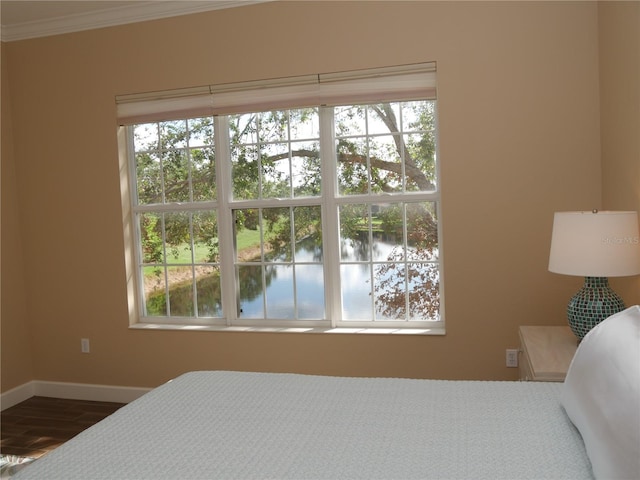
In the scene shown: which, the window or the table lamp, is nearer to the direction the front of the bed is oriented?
the window

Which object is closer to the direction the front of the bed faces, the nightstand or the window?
the window

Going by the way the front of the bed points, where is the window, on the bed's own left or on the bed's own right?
on the bed's own right

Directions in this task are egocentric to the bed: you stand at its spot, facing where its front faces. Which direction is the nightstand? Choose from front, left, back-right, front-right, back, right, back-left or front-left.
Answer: back-right

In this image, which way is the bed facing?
to the viewer's left

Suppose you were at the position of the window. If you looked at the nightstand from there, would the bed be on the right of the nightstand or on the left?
right

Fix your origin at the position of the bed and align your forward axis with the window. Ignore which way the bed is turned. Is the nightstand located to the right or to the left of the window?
right

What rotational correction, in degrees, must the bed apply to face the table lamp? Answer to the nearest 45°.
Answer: approximately 135° to its right
